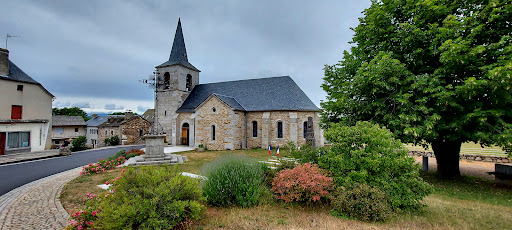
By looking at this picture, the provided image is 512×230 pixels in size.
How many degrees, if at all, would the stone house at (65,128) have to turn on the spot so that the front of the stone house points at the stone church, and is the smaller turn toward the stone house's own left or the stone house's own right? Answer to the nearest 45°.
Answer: approximately 45° to the stone house's own left

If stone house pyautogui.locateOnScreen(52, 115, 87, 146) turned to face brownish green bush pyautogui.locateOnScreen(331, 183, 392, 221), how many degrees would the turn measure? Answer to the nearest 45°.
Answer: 0° — it already faces it

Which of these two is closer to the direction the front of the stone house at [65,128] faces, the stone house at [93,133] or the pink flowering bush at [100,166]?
the pink flowering bush

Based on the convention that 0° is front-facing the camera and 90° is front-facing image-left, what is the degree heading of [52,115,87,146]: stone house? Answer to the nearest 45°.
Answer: approximately 0°

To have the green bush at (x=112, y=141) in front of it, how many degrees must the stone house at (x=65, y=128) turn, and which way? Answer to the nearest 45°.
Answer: approximately 45° to its left

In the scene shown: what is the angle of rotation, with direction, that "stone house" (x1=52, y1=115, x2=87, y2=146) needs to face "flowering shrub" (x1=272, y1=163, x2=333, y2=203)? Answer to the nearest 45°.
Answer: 0° — it already faces it

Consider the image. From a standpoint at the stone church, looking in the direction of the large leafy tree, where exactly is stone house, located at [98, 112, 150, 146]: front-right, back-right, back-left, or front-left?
back-right
